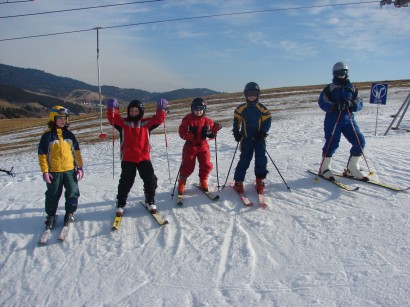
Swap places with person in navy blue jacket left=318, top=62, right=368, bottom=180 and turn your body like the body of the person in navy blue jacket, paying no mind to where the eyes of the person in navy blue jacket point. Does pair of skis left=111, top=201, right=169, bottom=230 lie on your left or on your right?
on your right

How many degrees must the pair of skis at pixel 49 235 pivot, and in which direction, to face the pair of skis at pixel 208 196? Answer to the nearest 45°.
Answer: approximately 90° to its left

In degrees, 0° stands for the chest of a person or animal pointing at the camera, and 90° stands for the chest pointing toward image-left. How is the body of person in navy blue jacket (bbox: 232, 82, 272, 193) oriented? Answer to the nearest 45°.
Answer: approximately 0°

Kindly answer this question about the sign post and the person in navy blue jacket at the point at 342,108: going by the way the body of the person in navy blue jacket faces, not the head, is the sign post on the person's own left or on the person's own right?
on the person's own left

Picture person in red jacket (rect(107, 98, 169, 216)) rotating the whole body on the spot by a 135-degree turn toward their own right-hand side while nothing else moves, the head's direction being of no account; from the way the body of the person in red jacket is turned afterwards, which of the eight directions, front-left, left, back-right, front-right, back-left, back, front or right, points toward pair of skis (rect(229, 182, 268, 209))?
back-right

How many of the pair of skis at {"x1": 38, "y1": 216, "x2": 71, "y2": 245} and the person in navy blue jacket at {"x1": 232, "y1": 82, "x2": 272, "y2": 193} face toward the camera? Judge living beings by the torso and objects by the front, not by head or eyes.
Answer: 2
